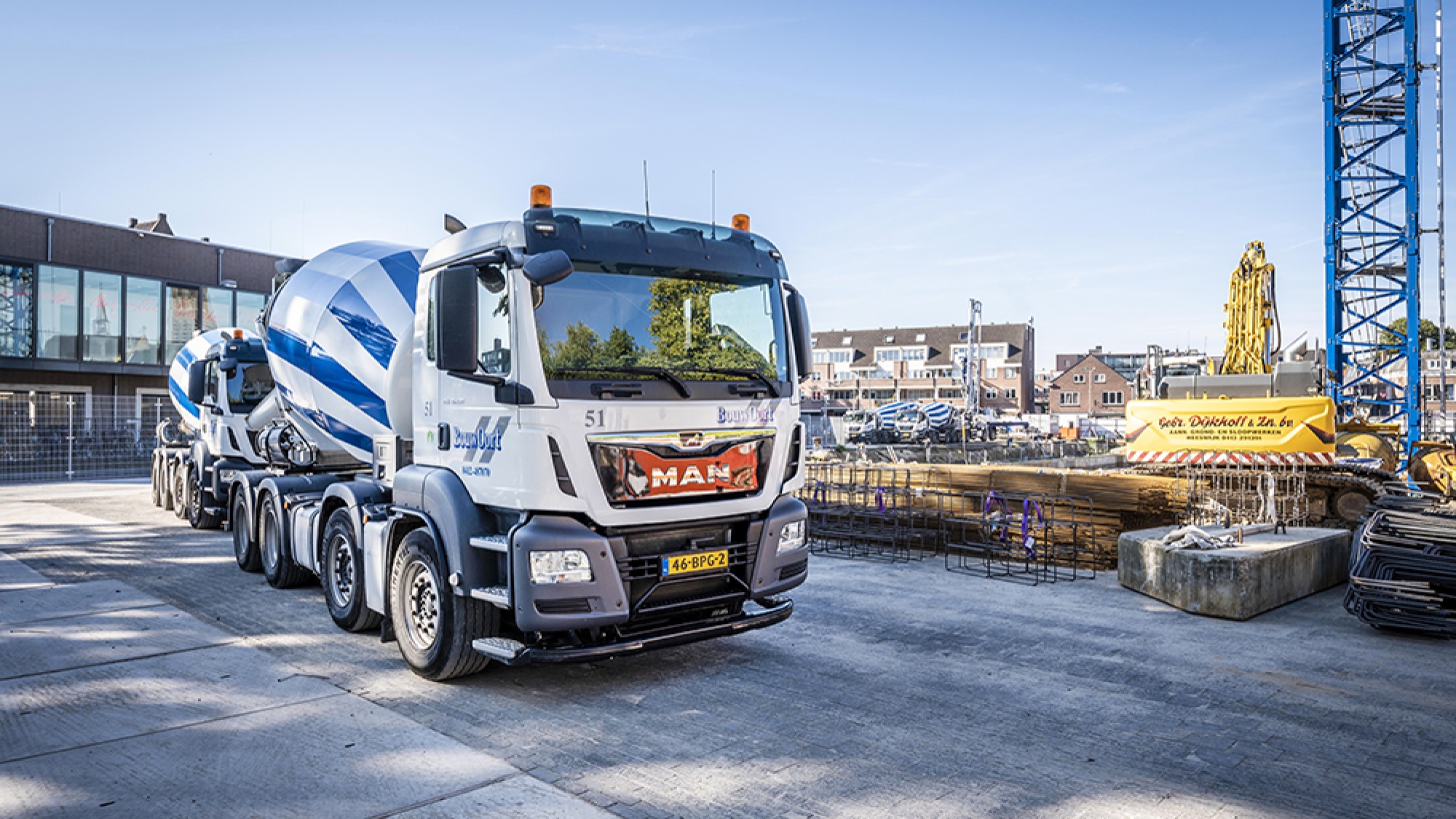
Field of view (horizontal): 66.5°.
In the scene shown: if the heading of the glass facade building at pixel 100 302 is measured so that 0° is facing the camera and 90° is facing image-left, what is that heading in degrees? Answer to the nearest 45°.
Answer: approximately 315°

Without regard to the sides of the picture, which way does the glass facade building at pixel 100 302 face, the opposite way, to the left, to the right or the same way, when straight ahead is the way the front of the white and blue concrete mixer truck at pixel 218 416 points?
the same way

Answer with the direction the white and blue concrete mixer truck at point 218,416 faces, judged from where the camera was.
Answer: facing the viewer and to the right of the viewer

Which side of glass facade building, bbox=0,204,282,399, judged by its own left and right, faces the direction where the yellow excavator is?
front

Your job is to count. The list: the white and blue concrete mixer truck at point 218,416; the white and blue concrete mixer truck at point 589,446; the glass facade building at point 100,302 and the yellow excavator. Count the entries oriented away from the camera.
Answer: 1

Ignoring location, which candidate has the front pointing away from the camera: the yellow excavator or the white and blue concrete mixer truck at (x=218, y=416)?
the yellow excavator

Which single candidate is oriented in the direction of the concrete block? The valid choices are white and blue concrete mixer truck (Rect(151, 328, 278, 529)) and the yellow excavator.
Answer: the white and blue concrete mixer truck

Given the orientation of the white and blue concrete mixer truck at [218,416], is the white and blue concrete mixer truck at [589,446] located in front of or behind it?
in front

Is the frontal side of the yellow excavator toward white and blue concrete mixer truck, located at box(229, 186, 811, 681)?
no

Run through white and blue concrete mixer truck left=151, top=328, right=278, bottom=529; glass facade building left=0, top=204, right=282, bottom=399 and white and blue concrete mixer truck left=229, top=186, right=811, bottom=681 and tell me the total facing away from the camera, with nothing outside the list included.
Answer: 0

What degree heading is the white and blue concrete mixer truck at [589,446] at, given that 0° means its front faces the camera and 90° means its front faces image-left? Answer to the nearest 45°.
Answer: approximately 315°

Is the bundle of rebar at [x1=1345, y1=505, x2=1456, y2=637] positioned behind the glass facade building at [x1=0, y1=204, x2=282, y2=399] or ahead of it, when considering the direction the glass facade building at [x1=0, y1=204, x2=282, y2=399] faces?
ahead

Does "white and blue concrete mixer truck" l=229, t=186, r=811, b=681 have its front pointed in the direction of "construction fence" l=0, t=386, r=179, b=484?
no

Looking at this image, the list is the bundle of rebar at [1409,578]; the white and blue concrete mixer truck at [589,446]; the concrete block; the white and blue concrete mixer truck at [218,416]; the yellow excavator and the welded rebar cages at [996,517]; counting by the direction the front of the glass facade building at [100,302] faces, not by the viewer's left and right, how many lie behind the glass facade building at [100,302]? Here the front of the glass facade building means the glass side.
0

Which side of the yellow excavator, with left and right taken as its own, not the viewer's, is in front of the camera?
back

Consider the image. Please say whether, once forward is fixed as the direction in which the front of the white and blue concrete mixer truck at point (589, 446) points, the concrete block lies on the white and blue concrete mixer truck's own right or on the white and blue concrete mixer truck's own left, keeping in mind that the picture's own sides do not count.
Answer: on the white and blue concrete mixer truck's own left

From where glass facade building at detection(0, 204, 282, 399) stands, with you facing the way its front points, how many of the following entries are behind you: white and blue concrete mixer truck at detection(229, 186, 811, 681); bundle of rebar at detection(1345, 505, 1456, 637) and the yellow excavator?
0

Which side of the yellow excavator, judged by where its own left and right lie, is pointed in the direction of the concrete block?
back

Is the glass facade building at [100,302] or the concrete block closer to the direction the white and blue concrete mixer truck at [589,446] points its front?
the concrete block

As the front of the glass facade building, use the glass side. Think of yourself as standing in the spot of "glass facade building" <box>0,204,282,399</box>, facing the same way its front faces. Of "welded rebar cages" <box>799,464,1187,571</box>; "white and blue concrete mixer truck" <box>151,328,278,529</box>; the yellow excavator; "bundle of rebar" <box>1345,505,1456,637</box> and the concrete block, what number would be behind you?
0

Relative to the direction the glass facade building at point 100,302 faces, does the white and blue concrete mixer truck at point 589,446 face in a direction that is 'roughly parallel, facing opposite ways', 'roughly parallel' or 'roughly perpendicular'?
roughly parallel
